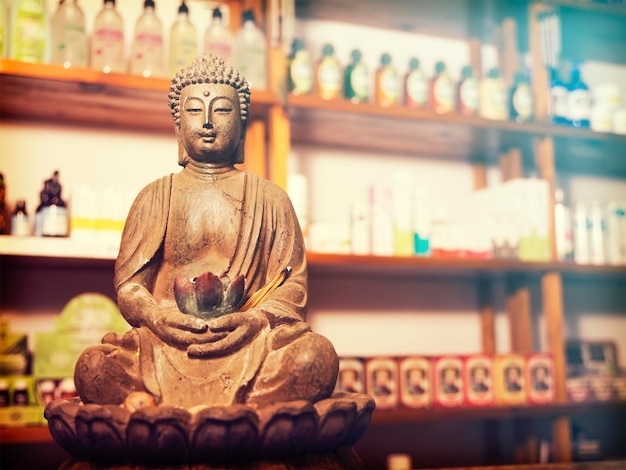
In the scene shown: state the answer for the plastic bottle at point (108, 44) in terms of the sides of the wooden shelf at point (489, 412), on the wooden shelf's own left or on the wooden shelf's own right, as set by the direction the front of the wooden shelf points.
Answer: on the wooden shelf's own right

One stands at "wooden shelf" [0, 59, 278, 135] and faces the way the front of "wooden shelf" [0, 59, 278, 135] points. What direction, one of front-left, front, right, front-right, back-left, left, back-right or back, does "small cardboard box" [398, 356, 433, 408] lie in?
left

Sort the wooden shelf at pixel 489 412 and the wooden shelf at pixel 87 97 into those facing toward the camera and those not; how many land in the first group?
2

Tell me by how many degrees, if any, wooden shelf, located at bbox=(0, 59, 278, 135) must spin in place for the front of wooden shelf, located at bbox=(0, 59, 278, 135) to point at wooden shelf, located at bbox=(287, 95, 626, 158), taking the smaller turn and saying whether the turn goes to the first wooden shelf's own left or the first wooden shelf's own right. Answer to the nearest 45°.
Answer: approximately 90° to the first wooden shelf's own left

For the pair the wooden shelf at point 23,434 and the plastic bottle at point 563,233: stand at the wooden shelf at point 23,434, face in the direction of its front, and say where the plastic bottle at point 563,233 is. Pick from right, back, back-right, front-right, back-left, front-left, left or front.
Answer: left

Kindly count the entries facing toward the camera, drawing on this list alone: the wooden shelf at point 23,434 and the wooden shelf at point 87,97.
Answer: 2

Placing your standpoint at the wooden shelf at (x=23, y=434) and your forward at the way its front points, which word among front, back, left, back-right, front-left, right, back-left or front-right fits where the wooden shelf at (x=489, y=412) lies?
left

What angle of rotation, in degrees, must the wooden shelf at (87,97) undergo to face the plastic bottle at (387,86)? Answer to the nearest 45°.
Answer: approximately 90° to its left

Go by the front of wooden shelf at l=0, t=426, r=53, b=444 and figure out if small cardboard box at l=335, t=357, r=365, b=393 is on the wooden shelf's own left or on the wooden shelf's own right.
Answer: on the wooden shelf's own left

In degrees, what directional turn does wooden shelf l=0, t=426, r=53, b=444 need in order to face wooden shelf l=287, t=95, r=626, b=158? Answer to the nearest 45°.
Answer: approximately 90° to its left

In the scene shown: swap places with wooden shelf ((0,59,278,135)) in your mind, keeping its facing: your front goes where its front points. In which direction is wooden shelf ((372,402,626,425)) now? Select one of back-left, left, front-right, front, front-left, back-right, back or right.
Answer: left

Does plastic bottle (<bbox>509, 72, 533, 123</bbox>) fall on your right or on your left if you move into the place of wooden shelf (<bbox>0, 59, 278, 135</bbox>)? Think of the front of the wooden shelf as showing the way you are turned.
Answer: on your left
